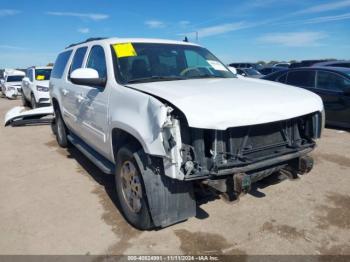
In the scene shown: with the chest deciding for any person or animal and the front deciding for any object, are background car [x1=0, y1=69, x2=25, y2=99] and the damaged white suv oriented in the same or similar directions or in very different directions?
same or similar directions

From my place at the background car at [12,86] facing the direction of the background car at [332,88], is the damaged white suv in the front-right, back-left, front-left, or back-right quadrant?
front-right

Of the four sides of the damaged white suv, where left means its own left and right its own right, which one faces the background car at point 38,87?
back

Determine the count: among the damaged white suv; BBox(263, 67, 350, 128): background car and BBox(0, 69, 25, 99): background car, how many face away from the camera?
0

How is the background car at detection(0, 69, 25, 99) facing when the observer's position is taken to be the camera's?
facing the viewer and to the right of the viewer

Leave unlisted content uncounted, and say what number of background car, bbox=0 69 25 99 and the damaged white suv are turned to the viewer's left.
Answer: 0

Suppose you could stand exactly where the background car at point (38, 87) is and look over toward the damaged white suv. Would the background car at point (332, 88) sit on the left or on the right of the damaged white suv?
left

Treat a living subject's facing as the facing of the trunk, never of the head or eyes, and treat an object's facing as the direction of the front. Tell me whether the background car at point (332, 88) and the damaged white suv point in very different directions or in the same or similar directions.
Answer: same or similar directions

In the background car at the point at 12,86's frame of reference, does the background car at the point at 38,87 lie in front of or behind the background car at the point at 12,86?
in front

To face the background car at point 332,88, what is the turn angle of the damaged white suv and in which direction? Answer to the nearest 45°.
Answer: approximately 90° to its left
